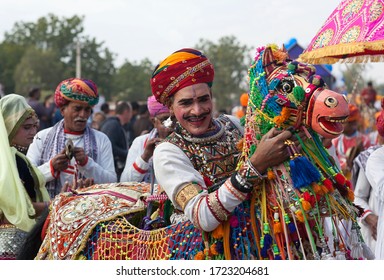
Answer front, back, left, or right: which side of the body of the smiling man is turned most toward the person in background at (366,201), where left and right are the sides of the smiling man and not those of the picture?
left
